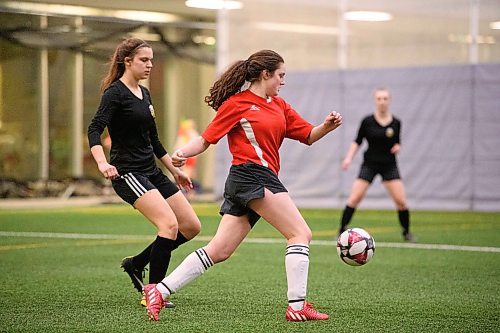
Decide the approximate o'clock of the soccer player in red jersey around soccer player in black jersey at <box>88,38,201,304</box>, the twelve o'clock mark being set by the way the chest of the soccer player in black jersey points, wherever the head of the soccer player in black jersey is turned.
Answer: The soccer player in red jersey is roughly at 12 o'clock from the soccer player in black jersey.

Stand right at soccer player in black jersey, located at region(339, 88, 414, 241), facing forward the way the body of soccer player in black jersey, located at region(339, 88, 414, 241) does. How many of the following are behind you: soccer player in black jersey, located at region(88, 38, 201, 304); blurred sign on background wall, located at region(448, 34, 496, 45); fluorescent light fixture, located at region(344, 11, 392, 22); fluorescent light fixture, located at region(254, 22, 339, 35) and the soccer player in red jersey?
3

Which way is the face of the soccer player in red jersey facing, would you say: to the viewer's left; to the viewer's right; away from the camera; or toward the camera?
to the viewer's right

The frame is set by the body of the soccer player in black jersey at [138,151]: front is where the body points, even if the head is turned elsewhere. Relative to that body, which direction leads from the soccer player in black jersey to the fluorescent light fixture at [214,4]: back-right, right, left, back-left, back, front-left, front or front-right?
back-left

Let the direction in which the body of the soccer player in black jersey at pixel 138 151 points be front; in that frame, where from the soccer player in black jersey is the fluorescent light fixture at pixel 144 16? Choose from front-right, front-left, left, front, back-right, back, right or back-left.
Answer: back-left

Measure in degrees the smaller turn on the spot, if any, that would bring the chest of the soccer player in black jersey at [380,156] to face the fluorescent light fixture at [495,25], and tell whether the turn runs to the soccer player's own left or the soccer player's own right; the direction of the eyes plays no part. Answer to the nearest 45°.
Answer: approximately 180°

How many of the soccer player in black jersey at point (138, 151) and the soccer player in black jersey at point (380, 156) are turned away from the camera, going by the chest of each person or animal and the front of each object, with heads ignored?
0

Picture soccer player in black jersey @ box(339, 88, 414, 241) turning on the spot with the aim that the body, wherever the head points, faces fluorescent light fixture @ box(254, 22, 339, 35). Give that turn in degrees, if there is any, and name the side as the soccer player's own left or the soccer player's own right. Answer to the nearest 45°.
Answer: approximately 180°

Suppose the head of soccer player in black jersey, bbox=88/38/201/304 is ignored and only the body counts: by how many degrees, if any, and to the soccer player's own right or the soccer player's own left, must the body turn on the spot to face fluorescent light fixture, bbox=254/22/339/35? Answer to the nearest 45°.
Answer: approximately 135° to the soccer player's own left

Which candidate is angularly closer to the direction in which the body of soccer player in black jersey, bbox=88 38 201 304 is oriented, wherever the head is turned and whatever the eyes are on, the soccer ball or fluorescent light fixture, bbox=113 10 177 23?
the soccer ball

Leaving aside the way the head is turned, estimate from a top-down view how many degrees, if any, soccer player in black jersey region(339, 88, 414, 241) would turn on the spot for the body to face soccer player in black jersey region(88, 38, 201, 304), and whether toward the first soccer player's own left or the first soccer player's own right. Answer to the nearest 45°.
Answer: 0° — they already face them

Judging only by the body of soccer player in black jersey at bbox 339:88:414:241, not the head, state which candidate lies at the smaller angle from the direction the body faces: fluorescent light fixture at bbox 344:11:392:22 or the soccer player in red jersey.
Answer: the soccer player in red jersey

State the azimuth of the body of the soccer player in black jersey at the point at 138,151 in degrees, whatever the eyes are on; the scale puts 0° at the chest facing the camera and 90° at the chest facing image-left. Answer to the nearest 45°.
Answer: approximately 315°

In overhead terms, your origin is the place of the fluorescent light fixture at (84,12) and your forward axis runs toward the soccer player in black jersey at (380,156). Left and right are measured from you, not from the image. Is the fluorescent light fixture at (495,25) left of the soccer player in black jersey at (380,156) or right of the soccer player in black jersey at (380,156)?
left

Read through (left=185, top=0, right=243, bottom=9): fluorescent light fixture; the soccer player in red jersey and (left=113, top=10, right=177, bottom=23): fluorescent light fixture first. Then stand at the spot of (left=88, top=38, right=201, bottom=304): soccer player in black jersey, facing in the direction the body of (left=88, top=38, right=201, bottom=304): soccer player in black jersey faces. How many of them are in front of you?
1
